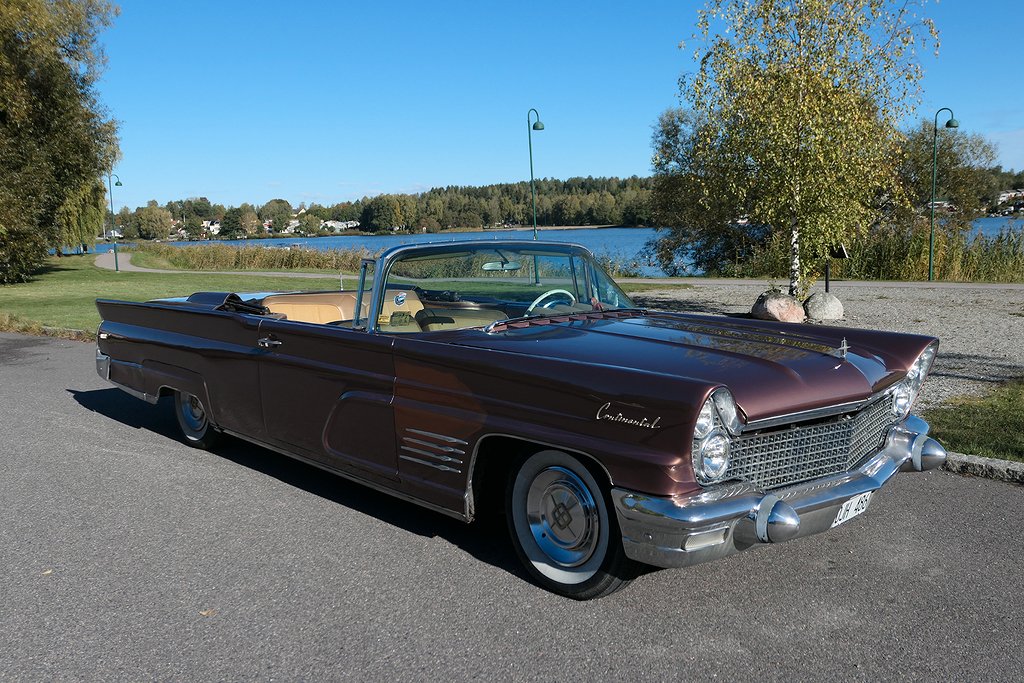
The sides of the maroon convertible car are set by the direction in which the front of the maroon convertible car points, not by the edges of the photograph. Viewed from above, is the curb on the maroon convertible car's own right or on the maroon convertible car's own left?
on the maroon convertible car's own left

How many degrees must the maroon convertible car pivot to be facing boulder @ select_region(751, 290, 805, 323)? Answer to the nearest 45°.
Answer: approximately 135° to its left

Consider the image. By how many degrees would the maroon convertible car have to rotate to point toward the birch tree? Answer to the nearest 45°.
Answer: approximately 90° to its left

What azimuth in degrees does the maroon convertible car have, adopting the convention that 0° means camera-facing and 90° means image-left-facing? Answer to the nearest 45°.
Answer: approximately 315°

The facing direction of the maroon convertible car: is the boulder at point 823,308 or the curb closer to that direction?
the curb

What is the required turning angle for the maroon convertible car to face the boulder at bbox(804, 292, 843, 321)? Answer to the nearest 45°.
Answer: approximately 90° to its left

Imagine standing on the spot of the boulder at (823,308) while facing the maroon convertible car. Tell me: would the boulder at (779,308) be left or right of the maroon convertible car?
right

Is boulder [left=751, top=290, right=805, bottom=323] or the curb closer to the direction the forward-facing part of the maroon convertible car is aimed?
the curb
